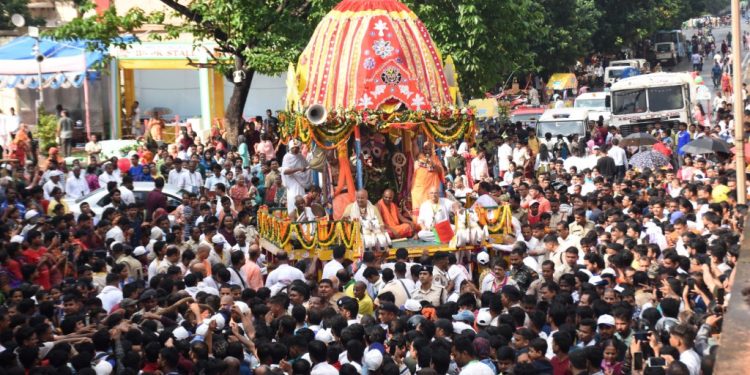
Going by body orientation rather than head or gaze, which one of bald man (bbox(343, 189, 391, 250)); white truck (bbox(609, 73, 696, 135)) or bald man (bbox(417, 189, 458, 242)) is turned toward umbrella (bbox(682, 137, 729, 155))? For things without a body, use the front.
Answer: the white truck

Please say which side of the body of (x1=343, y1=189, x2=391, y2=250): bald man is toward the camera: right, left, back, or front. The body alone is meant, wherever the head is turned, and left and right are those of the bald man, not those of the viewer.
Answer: front

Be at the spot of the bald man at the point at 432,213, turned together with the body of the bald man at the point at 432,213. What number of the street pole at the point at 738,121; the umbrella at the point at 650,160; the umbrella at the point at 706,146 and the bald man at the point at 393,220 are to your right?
1

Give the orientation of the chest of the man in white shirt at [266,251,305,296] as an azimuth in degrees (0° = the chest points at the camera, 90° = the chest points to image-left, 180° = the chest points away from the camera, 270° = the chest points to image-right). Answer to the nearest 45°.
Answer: approximately 180°

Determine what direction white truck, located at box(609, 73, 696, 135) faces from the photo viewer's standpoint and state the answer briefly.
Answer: facing the viewer

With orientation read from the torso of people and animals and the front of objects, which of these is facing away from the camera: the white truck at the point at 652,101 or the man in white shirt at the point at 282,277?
the man in white shirt

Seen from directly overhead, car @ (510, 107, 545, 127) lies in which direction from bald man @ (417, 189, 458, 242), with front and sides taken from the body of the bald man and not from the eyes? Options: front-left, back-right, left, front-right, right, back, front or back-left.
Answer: back

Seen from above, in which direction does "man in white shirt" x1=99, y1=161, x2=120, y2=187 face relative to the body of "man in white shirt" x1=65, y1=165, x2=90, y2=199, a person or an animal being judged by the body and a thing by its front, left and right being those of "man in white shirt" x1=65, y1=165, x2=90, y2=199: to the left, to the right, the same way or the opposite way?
the same way

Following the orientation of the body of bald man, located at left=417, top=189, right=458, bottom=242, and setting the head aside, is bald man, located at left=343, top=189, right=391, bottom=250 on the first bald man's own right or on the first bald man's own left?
on the first bald man's own right

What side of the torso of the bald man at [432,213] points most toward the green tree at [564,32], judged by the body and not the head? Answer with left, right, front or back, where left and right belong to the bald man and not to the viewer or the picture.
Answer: back

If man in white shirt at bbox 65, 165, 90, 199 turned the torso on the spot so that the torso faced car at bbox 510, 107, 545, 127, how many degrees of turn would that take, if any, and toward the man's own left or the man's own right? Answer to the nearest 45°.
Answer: approximately 90° to the man's own left

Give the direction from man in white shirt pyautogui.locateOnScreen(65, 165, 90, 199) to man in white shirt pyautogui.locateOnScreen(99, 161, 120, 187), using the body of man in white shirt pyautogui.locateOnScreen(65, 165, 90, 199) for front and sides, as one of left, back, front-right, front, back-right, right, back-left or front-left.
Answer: left

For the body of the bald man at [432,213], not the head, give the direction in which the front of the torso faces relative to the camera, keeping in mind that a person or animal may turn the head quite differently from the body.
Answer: toward the camera

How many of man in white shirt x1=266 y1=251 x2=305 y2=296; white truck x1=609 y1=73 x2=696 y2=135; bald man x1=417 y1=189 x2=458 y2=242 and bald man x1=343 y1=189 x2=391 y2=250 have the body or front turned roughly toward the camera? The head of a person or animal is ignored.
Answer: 3

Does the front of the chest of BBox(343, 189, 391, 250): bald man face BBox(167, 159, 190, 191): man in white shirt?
no

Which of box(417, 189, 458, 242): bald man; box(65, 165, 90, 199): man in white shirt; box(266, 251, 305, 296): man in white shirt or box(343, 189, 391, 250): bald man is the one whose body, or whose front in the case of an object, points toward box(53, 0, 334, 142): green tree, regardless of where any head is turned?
box(266, 251, 305, 296): man in white shirt

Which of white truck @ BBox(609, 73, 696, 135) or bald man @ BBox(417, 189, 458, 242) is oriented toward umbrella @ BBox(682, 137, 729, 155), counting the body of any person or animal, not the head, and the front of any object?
the white truck

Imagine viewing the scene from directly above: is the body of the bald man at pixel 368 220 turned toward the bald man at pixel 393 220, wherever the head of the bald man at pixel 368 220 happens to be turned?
no

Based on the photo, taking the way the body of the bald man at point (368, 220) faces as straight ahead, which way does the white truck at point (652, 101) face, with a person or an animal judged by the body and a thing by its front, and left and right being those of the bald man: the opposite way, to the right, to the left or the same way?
the same way
